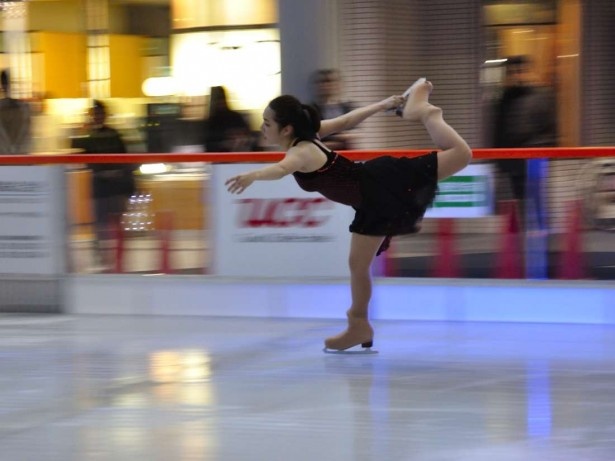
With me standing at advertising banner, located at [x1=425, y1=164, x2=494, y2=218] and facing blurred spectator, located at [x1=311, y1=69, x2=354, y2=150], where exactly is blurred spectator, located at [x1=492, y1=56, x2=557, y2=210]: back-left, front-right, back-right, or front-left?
front-right

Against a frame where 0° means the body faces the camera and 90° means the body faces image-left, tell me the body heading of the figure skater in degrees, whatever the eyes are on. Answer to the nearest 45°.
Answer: approximately 90°

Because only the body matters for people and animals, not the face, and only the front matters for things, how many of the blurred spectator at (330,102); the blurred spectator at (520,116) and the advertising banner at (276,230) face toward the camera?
3

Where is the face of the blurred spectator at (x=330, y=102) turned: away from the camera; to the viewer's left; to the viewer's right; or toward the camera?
toward the camera

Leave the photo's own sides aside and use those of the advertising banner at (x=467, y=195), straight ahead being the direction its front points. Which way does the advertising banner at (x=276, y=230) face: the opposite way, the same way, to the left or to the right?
the same way

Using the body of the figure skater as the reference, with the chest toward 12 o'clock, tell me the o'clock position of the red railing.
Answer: The red railing is roughly at 2 o'clock from the figure skater.

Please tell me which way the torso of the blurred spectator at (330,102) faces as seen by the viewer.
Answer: toward the camera

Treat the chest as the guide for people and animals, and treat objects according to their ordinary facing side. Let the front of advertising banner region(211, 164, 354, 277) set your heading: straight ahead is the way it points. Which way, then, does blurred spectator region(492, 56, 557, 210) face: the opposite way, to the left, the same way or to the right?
the same way

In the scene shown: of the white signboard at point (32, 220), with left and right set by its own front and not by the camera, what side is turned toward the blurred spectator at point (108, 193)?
back

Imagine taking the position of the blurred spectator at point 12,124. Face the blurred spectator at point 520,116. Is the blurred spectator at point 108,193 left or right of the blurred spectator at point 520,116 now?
right

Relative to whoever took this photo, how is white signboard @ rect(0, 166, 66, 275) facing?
facing the viewer

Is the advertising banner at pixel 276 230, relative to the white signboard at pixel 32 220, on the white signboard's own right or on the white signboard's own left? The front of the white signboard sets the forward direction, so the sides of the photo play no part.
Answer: on the white signboard's own left

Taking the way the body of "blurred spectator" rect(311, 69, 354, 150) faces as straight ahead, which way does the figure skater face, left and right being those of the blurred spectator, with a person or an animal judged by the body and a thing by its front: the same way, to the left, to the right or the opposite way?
to the right

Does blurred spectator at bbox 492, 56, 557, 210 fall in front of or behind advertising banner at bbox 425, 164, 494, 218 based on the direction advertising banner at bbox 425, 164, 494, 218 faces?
behind
